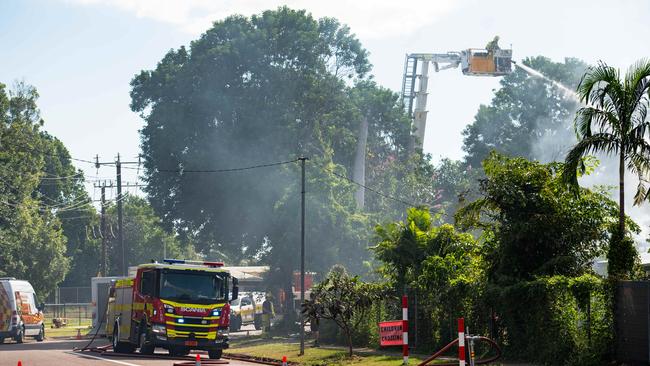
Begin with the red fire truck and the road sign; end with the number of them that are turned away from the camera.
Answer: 0

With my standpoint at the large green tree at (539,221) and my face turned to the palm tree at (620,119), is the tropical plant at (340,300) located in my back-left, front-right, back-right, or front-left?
back-right

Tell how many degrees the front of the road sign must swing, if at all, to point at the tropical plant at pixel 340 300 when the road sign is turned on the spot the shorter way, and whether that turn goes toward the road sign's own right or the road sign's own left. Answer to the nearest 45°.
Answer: approximately 135° to the road sign's own right

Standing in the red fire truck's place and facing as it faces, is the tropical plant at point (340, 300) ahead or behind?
ahead

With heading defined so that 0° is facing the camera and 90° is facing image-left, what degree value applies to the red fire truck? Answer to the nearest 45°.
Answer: approximately 315°

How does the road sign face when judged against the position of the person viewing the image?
facing the viewer
